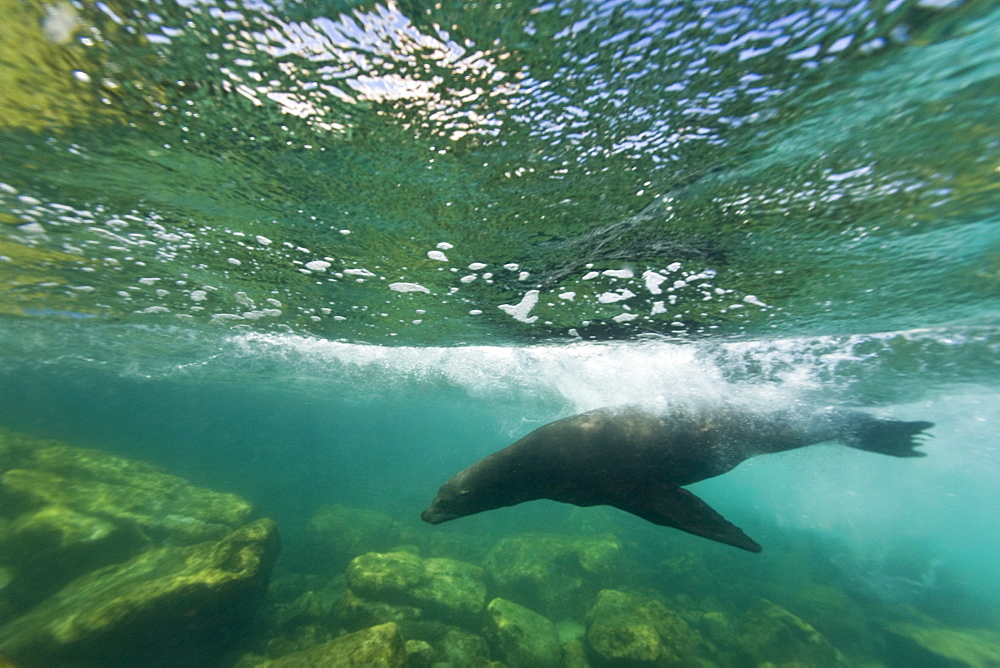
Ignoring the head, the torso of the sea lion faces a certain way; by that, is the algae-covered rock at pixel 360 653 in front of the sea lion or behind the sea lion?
in front

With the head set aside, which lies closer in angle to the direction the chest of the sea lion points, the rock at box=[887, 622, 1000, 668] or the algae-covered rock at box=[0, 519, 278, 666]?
the algae-covered rock

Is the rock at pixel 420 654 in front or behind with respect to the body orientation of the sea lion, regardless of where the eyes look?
in front

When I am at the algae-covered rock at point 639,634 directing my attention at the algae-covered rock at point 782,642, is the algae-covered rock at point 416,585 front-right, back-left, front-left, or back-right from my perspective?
back-left

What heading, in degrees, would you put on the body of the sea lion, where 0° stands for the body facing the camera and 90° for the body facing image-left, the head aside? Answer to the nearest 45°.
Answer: approximately 90°

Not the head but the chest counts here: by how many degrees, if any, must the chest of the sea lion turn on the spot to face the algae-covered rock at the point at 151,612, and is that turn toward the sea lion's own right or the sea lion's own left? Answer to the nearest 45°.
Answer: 0° — it already faces it
